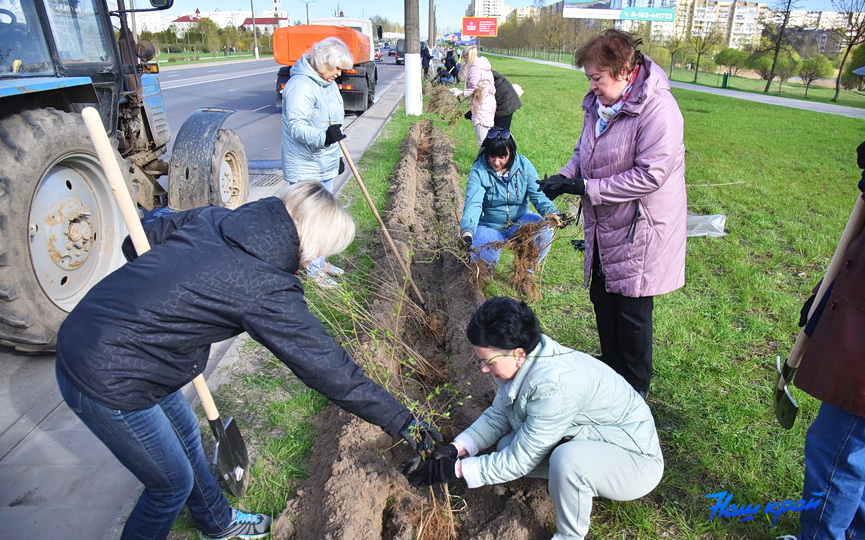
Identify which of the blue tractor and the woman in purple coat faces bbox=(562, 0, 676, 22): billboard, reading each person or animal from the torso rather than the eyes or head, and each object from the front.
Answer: the blue tractor

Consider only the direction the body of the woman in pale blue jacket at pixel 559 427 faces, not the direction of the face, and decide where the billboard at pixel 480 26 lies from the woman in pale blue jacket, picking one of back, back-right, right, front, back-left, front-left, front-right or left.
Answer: right

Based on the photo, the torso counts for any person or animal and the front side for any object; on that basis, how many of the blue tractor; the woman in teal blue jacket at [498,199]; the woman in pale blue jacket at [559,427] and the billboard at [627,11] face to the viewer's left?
1

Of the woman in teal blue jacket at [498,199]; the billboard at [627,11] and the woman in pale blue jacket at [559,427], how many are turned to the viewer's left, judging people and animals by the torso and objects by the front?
1

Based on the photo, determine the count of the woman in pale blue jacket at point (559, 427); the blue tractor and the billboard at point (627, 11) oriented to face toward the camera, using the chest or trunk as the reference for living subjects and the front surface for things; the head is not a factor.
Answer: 1

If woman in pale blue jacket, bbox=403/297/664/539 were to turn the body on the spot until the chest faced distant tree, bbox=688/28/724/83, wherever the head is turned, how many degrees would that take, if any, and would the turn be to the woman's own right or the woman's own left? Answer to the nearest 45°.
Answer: approximately 90° to the woman's own right

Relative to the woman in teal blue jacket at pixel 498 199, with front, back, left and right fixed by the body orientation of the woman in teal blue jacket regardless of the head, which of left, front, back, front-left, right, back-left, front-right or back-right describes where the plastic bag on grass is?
back-left

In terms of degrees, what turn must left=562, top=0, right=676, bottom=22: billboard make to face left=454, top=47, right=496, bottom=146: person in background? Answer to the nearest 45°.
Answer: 0° — it already faces them

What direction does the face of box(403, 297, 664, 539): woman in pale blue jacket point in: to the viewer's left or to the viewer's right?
to the viewer's left

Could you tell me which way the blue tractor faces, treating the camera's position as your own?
facing away from the viewer and to the right of the viewer

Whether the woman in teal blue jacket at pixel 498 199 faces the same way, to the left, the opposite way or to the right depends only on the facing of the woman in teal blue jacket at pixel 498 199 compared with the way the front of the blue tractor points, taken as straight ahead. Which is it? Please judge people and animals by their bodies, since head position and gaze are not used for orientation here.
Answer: the opposite way

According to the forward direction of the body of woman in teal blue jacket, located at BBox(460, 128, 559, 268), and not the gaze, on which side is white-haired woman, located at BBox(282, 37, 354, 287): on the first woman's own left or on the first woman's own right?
on the first woman's own right

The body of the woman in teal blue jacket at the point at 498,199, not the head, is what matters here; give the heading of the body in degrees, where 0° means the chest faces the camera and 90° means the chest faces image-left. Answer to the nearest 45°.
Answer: approximately 0°

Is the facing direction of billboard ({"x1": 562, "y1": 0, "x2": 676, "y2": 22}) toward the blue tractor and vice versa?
yes

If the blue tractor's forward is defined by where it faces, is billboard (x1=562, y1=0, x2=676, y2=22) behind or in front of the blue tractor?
in front

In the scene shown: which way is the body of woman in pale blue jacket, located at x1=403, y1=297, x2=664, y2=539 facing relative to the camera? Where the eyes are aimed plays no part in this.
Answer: to the viewer's left

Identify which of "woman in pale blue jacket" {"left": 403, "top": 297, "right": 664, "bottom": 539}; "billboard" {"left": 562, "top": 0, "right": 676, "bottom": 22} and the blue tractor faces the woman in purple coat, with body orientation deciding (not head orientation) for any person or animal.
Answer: the billboard
